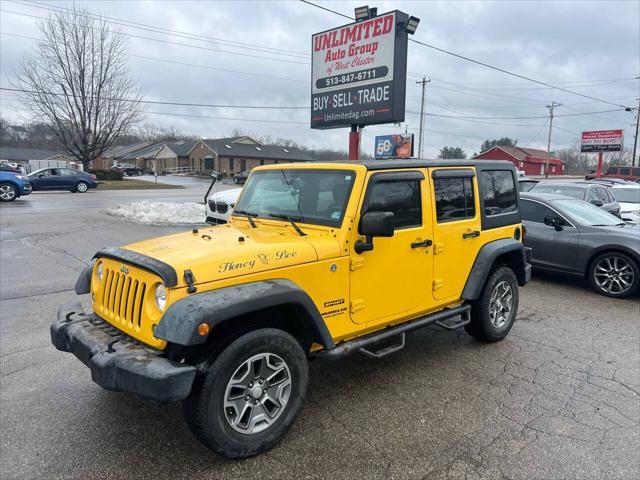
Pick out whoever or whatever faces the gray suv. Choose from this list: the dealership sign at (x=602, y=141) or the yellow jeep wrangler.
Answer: the dealership sign

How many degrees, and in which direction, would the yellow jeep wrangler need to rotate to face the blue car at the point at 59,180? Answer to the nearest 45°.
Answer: approximately 90° to its right

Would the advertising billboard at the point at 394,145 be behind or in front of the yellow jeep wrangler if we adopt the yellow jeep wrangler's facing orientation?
behind

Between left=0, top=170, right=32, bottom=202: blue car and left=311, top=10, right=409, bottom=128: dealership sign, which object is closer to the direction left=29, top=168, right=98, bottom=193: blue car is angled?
the blue car

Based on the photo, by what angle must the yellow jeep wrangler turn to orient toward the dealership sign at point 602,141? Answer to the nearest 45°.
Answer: approximately 180°

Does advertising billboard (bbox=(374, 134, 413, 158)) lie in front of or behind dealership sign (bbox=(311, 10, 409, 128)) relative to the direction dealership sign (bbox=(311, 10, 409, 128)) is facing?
behind

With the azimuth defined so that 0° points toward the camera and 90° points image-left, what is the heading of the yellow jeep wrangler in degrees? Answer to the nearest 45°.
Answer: approximately 45°

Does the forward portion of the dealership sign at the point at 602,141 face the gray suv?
yes

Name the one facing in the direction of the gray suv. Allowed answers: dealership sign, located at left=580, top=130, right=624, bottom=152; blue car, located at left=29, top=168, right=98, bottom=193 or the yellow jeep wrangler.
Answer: the dealership sign

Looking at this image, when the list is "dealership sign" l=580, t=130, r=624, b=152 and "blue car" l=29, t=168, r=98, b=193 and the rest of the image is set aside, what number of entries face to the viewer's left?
1

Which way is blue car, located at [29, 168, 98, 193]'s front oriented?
to the viewer's left
